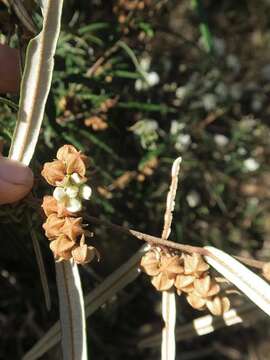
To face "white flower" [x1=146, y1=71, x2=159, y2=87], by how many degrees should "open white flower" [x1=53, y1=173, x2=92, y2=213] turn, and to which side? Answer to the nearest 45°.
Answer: approximately 180°

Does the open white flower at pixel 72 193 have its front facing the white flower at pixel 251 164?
no

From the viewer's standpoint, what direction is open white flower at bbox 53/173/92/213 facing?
toward the camera

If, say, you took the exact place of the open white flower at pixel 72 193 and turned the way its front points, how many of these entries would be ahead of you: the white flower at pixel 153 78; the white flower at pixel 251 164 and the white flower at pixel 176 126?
0

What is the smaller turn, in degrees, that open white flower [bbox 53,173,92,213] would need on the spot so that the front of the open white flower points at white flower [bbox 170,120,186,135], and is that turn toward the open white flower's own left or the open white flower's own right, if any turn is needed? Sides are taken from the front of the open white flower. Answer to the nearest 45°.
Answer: approximately 180°
